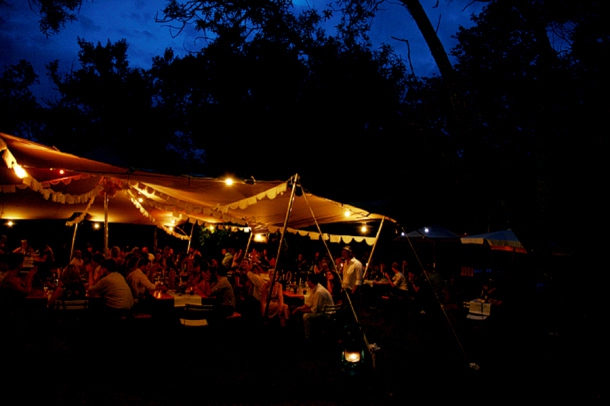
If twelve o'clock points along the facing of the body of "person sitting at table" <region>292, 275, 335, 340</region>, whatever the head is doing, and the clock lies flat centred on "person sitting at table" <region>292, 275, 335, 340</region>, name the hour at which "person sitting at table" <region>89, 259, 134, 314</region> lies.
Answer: "person sitting at table" <region>89, 259, 134, 314</region> is roughly at 11 o'clock from "person sitting at table" <region>292, 275, 335, 340</region>.

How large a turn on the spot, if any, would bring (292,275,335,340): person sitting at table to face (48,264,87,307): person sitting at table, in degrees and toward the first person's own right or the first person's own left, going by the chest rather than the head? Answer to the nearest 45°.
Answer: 0° — they already face them

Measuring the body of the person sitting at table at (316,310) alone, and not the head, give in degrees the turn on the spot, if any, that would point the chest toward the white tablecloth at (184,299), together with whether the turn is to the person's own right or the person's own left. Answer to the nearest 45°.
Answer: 0° — they already face it

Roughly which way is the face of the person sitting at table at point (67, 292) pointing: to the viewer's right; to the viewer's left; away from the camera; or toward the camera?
away from the camera

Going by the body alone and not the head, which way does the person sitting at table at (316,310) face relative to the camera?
to the viewer's left
